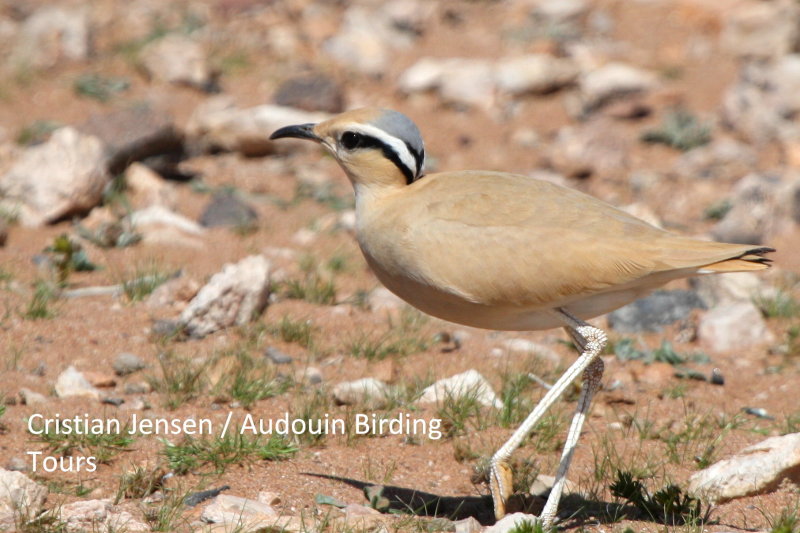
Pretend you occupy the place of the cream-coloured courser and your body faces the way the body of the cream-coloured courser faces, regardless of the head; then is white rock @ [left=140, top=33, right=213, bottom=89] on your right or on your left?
on your right

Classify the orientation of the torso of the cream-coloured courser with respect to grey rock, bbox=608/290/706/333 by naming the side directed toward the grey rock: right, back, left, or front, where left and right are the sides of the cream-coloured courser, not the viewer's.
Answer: right

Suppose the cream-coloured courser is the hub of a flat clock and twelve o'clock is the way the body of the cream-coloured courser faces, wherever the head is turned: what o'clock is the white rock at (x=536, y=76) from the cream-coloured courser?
The white rock is roughly at 3 o'clock from the cream-coloured courser.

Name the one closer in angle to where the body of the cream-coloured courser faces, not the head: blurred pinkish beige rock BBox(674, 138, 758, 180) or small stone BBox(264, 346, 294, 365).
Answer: the small stone

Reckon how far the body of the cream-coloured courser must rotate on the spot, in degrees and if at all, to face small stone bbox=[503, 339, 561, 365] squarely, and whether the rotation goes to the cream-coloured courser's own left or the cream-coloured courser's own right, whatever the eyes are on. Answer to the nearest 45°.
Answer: approximately 90° to the cream-coloured courser's own right

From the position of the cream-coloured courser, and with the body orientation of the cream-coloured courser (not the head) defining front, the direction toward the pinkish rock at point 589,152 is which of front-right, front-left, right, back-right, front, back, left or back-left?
right

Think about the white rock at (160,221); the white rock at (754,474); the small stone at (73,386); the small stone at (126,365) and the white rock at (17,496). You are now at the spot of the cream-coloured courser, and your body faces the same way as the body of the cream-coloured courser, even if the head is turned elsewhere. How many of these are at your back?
1

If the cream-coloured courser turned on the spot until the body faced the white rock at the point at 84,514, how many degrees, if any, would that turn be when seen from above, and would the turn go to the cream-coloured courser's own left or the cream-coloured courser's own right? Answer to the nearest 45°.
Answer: approximately 45° to the cream-coloured courser's own left

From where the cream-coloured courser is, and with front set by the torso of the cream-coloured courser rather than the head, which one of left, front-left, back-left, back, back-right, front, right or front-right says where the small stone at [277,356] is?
front-right

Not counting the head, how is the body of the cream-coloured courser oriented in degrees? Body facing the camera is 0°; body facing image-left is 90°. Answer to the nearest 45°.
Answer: approximately 90°

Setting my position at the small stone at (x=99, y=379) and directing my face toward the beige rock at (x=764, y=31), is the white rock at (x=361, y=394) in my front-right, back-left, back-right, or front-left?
front-right

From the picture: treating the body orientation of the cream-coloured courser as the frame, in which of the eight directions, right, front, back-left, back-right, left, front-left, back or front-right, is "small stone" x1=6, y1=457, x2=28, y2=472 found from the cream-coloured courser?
front
